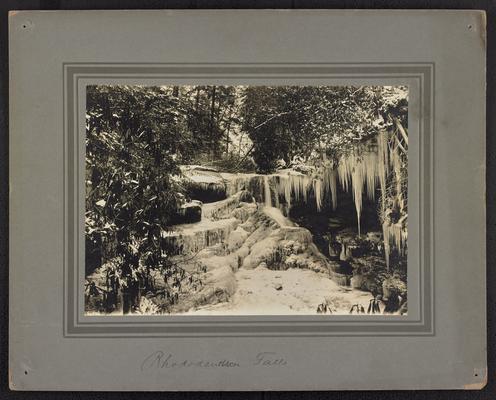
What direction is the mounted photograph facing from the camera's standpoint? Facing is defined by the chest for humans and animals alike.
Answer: toward the camera
